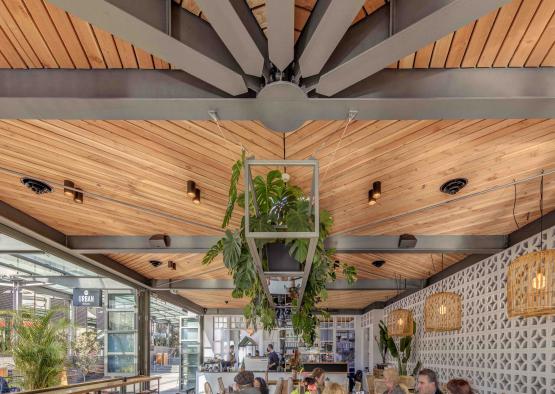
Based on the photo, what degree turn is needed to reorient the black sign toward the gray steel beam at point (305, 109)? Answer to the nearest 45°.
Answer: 0° — it already faces it

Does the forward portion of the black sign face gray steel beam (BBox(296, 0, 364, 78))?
yes

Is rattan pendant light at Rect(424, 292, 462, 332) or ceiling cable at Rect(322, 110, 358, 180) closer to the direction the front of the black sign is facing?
the ceiling cable

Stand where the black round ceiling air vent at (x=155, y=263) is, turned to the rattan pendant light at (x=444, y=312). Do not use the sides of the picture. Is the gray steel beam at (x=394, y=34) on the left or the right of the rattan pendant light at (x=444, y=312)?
right

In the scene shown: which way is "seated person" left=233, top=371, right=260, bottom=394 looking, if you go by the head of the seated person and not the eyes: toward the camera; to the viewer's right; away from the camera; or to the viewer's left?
away from the camera

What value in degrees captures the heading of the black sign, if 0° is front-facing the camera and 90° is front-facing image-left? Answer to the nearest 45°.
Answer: approximately 0°

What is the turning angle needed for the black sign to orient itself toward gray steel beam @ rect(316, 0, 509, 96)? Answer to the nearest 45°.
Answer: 0° — it already faces it
